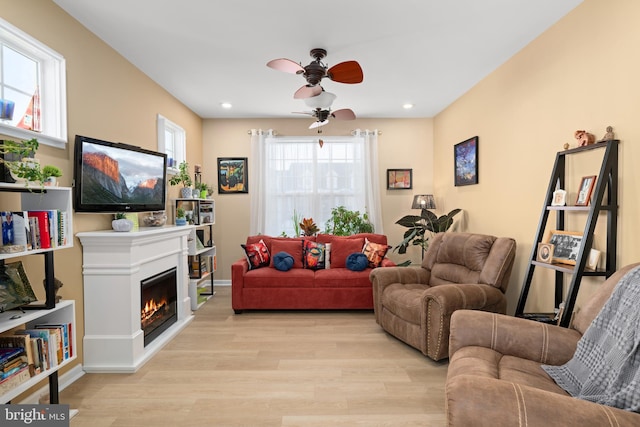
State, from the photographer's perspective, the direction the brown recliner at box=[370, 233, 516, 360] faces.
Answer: facing the viewer and to the left of the viewer

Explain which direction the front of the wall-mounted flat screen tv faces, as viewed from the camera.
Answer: facing the viewer and to the right of the viewer

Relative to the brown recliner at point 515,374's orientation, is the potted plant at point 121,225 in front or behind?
in front

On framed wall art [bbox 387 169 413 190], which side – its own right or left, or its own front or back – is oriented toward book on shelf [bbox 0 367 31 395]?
front

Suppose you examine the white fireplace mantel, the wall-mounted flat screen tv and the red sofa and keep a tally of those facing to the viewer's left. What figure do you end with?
0

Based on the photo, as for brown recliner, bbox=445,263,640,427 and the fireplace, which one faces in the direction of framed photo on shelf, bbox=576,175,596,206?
the fireplace

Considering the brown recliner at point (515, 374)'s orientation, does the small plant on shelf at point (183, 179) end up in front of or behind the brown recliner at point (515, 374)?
in front

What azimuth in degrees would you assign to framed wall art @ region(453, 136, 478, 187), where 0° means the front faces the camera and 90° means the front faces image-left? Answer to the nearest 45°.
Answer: approximately 45°

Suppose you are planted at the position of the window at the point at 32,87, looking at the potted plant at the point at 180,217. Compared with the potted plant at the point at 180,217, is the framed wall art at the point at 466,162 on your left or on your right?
right

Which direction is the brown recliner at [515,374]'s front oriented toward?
to the viewer's left

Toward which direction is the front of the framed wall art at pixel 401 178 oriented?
toward the camera

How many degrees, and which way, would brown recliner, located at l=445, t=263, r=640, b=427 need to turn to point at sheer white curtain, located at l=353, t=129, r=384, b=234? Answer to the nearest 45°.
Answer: approximately 45° to its right

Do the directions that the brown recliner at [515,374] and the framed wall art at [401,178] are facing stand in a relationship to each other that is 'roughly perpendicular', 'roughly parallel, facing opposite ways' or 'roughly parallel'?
roughly perpendicular

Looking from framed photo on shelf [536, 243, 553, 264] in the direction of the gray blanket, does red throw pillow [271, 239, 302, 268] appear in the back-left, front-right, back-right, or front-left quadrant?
back-right

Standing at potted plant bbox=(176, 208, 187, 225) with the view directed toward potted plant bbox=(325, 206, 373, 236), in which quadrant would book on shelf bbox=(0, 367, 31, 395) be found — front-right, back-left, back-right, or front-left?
back-right

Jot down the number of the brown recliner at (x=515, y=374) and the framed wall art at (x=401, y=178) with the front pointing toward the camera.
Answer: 1

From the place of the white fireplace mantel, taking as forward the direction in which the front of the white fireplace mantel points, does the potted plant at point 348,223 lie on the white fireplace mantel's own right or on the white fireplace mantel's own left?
on the white fireplace mantel's own left

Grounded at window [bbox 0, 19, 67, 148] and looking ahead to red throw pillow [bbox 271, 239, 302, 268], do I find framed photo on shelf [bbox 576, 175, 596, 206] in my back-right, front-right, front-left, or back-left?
front-right

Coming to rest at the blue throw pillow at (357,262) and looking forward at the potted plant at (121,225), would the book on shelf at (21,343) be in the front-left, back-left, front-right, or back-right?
front-left

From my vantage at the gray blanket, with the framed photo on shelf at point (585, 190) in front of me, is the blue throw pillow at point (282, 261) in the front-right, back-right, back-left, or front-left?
front-left
